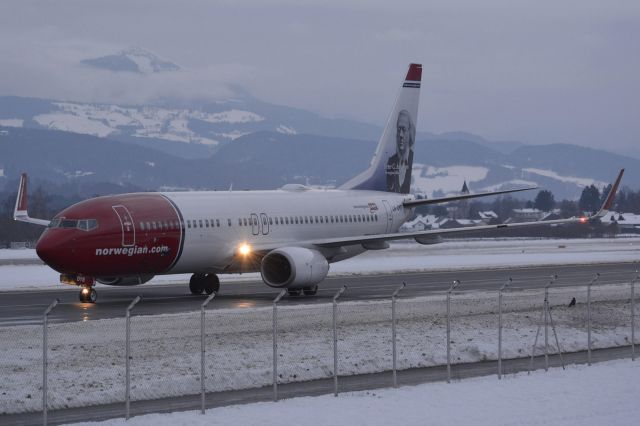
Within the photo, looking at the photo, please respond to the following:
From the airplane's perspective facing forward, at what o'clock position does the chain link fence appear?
The chain link fence is roughly at 10 o'clock from the airplane.

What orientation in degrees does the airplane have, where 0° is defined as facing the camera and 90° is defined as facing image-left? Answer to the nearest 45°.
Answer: approximately 45°
